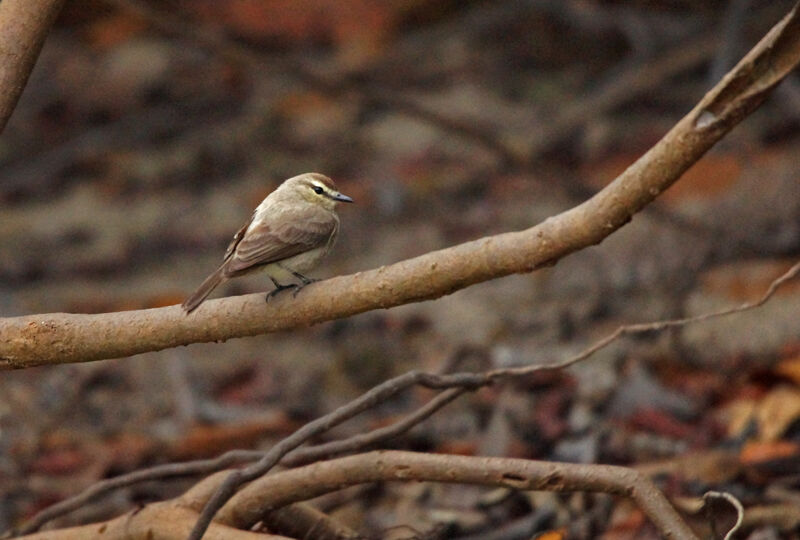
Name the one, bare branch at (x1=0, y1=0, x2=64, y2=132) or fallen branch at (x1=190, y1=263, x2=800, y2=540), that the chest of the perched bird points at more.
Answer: the fallen branch

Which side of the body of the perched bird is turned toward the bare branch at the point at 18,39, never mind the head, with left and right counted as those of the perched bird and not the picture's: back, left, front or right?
back

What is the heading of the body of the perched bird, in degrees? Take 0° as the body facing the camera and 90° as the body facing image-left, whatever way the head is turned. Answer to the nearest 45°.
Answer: approximately 270°
